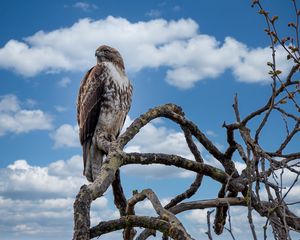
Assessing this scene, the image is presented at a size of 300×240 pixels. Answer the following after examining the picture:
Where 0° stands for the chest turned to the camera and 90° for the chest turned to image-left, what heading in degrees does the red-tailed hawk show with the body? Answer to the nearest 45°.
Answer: approximately 315°
